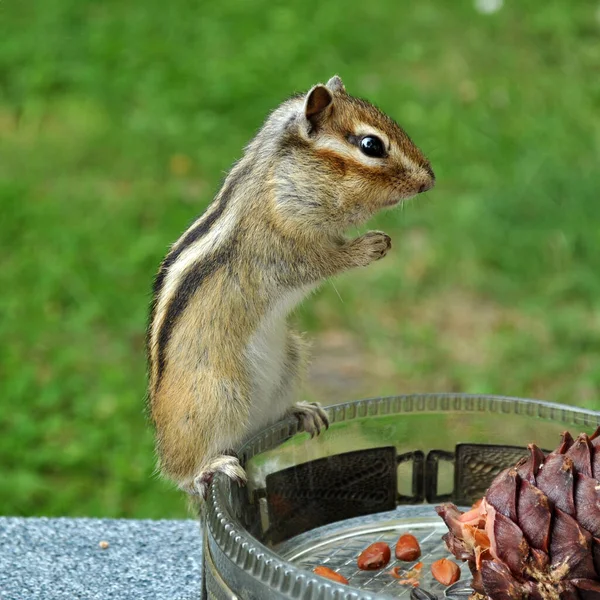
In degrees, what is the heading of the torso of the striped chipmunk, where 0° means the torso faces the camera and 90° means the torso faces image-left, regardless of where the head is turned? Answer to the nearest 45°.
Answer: approximately 270°
